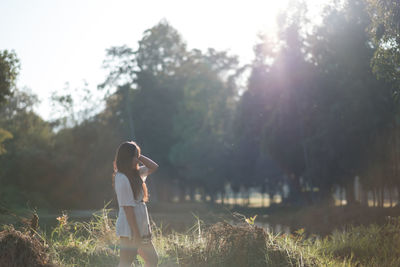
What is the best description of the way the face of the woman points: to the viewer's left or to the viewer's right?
to the viewer's right

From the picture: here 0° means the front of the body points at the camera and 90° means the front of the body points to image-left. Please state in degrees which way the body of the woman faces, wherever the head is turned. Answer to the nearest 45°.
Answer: approximately 270°
